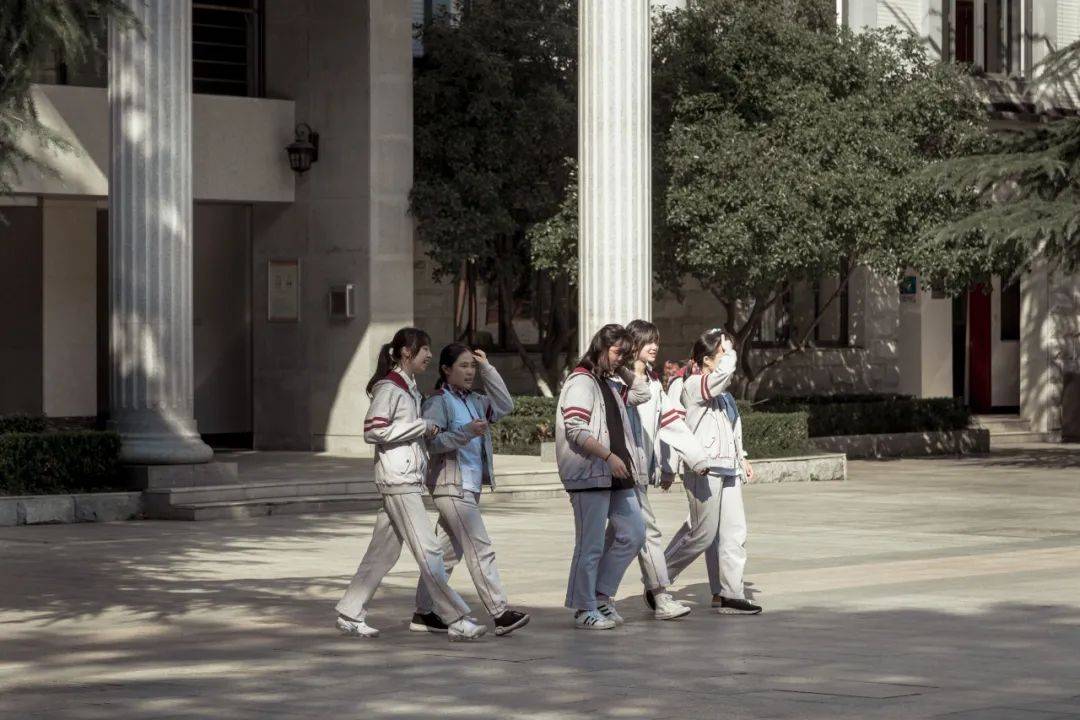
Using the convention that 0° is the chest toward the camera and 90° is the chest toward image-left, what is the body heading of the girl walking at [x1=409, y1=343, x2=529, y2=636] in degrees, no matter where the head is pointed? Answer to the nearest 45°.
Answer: approximately 315°

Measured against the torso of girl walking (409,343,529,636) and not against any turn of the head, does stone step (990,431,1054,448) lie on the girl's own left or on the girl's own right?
on the girl's own left

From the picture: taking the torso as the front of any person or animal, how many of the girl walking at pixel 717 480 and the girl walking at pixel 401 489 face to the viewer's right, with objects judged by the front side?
2

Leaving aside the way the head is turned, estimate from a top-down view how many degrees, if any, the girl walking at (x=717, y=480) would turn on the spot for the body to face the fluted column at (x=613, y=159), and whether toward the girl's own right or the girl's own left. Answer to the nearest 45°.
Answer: approximately 90° to the girl's own left

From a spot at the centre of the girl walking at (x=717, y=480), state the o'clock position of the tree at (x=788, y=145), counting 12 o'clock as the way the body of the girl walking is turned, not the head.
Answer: The tree is roughly at 9 o'clock from the girl walking.

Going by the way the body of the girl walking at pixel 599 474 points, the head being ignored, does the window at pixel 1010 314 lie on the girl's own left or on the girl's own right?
on the girl's own left

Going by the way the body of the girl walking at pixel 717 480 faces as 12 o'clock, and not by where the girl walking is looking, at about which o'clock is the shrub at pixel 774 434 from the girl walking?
The shrub is roughly at 9 o'clock from the girl walking.

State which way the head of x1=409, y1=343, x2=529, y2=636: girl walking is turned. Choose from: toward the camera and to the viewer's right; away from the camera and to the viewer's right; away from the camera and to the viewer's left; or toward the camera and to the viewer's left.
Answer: toward the camera and to the viewer's right

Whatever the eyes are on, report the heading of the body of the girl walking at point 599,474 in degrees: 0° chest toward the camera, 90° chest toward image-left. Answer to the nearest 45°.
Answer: approximately 315°

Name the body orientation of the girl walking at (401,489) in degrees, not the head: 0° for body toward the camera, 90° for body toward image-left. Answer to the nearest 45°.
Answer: approximately 270°

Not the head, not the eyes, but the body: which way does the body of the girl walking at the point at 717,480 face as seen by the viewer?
to the viewer's right

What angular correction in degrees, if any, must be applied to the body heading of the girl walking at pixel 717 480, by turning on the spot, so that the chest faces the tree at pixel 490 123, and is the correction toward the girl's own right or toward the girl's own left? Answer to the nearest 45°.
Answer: approximately 90° to the girl's own left

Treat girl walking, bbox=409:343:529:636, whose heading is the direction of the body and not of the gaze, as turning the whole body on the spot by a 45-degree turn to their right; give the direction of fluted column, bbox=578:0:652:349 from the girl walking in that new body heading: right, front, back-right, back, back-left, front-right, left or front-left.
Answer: back
